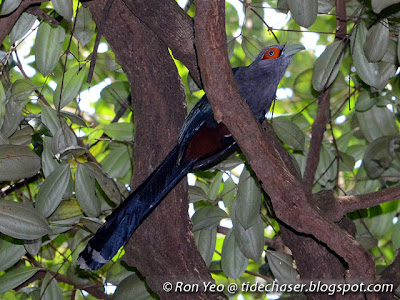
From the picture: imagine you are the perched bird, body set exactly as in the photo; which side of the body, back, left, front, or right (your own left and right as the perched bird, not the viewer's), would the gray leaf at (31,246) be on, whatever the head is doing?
back

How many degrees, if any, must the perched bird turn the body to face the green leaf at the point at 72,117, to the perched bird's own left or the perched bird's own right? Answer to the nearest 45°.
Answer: approximately 180°

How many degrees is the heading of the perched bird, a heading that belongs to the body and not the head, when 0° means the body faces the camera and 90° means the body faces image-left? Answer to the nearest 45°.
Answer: approximately 270°

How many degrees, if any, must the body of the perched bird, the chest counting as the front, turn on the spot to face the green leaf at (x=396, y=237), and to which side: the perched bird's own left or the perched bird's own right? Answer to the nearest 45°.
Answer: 0° — it already faces it

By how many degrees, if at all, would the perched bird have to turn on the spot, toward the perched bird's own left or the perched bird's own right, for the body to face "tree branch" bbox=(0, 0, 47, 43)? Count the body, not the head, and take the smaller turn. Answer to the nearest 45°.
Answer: approximately 135° to the perched bird's own left

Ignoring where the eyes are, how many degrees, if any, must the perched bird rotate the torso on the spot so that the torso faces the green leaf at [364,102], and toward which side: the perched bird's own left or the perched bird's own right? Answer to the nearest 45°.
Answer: approximately 45° to the perched bird's own left

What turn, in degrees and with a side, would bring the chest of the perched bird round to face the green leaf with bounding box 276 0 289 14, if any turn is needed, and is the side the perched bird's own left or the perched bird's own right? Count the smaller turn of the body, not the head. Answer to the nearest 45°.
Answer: approximately 45° to the perched bird's own left
